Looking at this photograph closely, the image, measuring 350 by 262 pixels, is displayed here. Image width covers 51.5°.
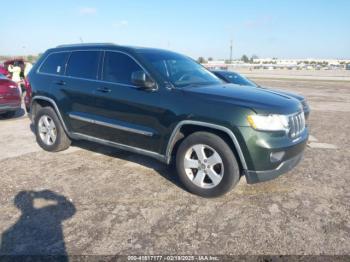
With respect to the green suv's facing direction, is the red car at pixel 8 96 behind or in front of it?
behind
